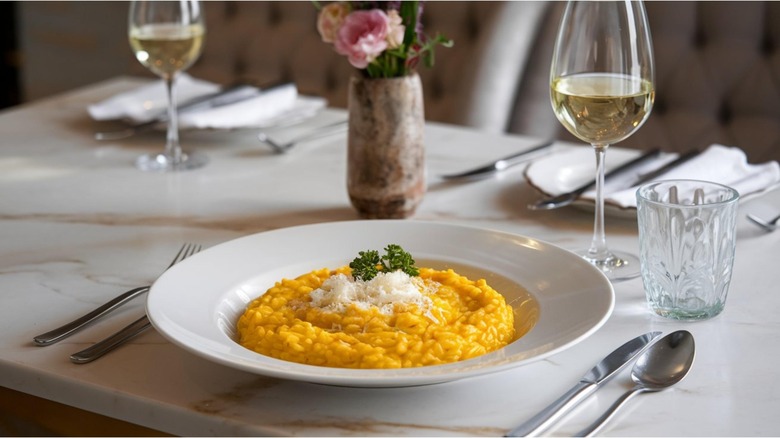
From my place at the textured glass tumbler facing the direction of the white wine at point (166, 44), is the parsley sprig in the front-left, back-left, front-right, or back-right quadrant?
front-left

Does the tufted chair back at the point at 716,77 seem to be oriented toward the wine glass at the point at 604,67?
yes

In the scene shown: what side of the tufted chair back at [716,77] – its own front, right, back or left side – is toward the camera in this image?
front

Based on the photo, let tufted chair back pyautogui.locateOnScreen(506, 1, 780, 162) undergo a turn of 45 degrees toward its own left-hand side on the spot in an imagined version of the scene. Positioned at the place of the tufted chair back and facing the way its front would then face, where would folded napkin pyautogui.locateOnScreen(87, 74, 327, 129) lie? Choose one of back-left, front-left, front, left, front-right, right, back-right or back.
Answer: right

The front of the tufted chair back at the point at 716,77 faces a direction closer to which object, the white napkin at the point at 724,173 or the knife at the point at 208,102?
the white napkin

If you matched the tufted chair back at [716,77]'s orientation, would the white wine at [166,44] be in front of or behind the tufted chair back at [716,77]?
in front

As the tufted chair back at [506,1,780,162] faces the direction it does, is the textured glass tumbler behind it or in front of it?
in front

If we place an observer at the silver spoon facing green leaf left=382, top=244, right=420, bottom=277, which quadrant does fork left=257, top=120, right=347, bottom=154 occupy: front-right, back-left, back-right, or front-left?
front-right

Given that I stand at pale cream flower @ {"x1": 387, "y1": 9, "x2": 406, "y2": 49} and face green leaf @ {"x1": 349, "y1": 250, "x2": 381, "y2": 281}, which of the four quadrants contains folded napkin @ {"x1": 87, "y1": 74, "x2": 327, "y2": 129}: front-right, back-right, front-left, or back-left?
back-right

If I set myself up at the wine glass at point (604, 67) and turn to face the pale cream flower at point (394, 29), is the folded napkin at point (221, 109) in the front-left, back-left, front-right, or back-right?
front-right

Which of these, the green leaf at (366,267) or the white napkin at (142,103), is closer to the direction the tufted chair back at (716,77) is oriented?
the green leaf

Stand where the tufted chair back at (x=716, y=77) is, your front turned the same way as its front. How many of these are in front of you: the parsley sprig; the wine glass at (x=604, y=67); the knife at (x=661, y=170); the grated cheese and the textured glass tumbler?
5

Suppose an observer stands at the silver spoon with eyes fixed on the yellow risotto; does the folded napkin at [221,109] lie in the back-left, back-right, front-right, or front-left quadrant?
front-right

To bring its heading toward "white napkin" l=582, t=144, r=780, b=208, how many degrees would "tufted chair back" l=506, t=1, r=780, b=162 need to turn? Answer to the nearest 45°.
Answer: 0° — it already faces it

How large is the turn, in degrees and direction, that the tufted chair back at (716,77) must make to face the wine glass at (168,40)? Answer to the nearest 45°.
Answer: approximately 45° to its right

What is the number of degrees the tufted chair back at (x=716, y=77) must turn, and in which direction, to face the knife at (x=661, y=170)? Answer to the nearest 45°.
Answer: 0° — it already faces it
